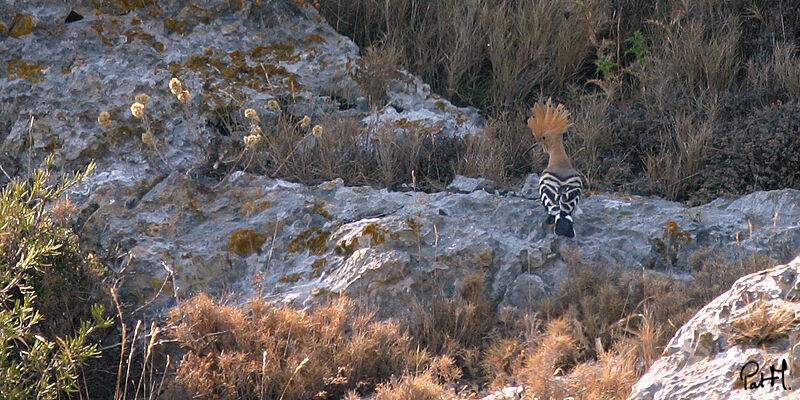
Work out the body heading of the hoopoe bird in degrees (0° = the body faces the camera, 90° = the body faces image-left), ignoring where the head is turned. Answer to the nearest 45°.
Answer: approximately 180°

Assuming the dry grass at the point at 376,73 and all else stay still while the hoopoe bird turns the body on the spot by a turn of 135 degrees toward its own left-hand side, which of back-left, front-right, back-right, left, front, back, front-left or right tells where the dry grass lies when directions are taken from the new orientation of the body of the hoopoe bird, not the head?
right

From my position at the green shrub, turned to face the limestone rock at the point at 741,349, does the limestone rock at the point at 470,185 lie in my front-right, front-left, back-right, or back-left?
front-left

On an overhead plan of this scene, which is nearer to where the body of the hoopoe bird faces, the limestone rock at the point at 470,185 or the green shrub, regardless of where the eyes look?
the limestone rock

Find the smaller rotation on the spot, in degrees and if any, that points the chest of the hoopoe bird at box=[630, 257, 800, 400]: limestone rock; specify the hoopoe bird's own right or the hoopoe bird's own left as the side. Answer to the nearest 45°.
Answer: approximately 180°

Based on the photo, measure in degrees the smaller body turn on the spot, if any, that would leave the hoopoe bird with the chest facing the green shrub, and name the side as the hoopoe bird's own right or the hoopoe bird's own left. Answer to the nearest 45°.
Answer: approximately 135° to the hoopoe bird's own left

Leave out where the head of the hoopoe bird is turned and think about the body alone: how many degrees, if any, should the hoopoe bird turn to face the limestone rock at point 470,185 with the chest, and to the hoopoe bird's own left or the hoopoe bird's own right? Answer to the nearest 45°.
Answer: approximately 45° to the hoopoe bird's own left
